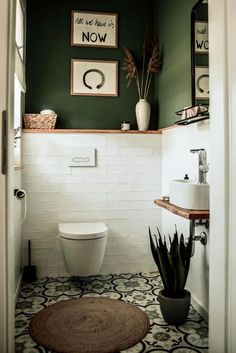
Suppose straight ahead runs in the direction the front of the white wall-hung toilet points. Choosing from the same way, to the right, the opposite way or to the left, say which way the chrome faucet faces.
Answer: to the right

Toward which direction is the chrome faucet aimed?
to the viewer's left

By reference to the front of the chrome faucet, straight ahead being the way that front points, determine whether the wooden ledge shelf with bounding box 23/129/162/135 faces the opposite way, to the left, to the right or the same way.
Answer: to the left

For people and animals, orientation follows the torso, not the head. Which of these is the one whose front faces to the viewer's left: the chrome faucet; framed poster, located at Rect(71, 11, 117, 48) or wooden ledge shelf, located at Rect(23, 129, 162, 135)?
the chrome faucet

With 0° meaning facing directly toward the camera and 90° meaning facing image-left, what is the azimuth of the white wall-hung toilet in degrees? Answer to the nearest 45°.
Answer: approximately 0°

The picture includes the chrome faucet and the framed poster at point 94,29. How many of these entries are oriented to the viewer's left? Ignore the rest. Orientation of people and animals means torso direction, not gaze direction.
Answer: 1
